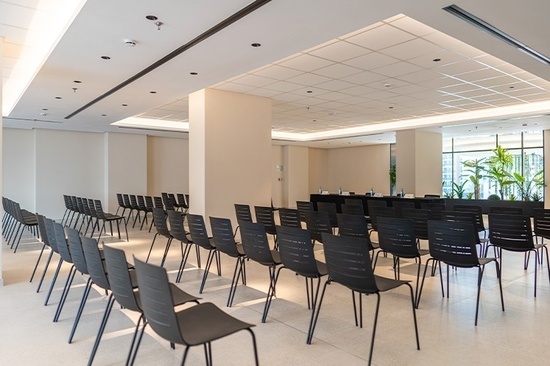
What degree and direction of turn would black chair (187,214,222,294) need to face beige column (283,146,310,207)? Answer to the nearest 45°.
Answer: approximately 45° to its left

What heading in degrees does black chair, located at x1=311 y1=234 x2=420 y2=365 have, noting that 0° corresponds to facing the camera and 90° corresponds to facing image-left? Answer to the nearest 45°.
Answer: approximately 225°

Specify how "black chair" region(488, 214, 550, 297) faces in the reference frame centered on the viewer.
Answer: facing away from the viewer and to the right of the viewer

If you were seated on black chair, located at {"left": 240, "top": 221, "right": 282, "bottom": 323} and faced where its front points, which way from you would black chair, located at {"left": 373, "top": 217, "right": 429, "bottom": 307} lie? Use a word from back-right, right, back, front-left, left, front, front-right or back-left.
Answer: front-right

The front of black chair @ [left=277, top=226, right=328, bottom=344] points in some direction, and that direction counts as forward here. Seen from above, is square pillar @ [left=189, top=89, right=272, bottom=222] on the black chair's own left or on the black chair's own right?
on the black chair's own left

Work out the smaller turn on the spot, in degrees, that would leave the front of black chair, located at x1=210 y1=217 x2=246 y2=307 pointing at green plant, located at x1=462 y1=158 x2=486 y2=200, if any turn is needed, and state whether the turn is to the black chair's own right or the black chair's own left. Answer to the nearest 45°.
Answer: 0° — it already faces it

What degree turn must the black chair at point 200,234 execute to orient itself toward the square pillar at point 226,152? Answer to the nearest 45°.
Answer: approximately 45° to its left

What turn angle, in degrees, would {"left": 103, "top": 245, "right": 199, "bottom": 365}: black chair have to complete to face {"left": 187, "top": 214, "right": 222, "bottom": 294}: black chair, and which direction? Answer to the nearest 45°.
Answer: approximately 45° to its left

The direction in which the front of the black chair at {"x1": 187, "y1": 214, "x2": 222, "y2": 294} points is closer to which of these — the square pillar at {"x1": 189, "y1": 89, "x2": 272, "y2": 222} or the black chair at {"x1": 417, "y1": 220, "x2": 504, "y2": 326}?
the square pillar

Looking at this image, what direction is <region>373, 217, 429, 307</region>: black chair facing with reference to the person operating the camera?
facing away from the viewer and to the right of the viewer

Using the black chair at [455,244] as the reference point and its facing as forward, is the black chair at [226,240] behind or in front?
behind
